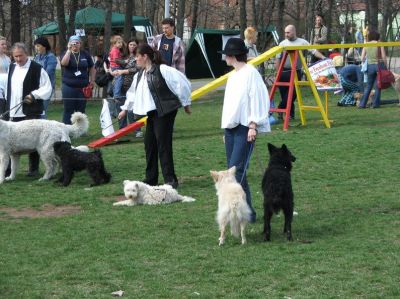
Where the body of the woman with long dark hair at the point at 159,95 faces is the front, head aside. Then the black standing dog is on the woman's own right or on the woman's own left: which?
on the woman's own left

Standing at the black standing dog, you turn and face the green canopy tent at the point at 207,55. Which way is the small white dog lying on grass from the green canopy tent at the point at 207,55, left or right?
left

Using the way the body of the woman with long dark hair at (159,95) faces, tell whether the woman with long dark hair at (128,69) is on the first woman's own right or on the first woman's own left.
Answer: on the first woman's own right

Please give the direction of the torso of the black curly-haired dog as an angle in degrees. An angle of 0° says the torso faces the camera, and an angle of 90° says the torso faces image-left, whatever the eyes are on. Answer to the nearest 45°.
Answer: approximately 90°

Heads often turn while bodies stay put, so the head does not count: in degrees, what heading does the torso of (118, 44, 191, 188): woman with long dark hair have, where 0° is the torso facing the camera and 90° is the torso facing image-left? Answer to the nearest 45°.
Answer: approximately 45°

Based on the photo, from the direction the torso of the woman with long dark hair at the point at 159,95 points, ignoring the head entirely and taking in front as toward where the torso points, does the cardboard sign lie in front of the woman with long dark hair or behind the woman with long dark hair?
behind

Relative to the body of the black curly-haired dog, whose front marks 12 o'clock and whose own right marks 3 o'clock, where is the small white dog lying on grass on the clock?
The small white dog lying on grass is roughly at 8 o'clock from the black curly-haired dog.

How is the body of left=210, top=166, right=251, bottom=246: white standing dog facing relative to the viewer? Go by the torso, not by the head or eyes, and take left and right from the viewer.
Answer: facing away from the viewer

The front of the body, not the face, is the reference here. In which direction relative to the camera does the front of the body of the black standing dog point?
away from the camera
